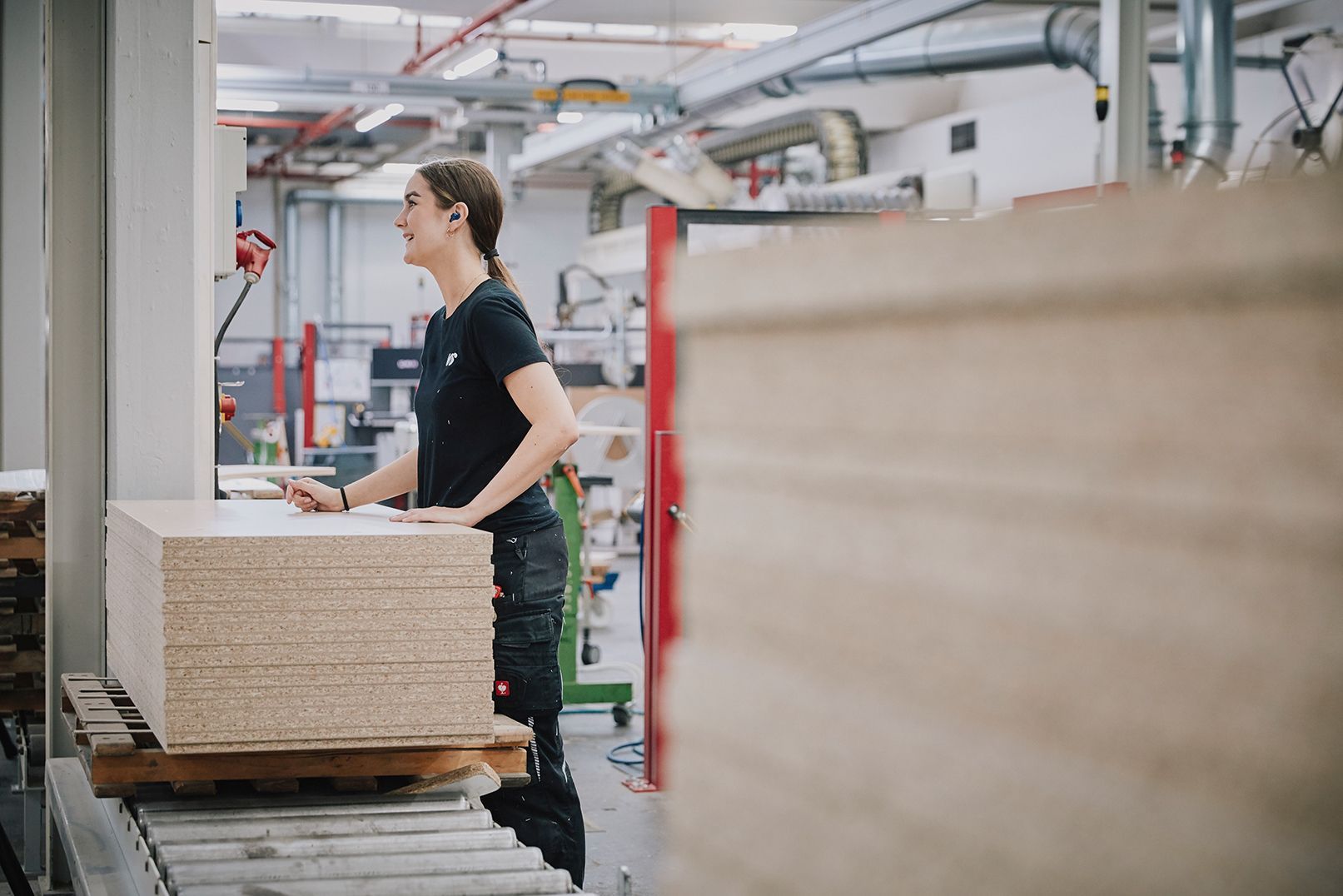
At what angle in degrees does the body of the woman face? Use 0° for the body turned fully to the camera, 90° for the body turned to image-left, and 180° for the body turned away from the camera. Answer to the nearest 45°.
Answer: approximately 90°

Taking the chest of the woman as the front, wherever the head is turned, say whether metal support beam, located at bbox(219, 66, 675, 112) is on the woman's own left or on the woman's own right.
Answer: on the woman's own right

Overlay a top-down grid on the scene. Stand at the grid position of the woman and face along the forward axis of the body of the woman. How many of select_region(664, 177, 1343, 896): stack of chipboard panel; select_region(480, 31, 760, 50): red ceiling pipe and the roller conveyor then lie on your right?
1

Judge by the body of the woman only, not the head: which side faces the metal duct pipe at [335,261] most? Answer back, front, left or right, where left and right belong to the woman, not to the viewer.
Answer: right

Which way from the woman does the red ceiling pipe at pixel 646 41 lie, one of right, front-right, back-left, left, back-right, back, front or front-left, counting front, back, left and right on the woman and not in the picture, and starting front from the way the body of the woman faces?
right

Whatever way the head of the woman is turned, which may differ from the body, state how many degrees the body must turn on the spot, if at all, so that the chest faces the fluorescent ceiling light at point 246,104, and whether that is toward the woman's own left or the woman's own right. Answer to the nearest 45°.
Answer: approximately 90° to the woman's own right

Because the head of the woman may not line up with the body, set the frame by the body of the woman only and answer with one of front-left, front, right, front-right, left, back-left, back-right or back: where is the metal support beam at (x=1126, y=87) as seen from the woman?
back-right

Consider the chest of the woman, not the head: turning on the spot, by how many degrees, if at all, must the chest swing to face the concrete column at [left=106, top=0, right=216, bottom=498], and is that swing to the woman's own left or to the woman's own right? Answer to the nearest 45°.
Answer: approximately 45° to the woman's own right

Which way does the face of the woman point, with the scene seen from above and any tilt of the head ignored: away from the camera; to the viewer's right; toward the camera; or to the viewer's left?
to the viewer's left

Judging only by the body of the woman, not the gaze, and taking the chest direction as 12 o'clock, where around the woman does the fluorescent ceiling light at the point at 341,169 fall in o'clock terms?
The fluorescent ceiling light is roughly at 3 o'clock from the woman.

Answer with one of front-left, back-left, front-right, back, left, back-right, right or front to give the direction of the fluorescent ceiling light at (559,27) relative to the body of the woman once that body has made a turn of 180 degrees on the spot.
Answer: left

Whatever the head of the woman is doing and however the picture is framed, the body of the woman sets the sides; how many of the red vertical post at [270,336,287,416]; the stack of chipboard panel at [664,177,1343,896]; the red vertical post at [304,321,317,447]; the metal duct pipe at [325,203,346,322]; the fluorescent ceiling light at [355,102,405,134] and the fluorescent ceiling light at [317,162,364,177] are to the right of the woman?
5

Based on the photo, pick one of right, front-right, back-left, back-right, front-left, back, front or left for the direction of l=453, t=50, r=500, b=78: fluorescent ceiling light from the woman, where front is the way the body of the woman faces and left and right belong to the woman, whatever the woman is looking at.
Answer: right

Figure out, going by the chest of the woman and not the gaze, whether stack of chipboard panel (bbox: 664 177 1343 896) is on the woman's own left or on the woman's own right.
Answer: on the woman's own left
